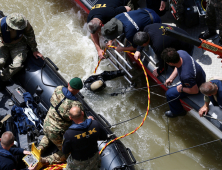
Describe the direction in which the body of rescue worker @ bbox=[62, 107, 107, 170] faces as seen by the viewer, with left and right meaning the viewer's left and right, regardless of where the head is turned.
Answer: facing away from the viewer

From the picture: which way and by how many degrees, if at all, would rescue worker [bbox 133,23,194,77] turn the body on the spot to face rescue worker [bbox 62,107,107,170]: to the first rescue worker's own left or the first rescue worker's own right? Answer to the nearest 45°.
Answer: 0° — they already face them

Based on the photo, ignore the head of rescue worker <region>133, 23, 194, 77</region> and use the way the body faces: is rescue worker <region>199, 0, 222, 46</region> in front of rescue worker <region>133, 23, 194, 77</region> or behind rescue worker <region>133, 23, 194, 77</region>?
behind

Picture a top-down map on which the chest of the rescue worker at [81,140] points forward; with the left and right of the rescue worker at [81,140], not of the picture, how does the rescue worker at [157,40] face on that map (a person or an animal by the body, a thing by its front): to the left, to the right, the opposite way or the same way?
to the left

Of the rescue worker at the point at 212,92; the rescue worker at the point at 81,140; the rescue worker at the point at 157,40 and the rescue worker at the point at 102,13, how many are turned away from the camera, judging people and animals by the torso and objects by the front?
1

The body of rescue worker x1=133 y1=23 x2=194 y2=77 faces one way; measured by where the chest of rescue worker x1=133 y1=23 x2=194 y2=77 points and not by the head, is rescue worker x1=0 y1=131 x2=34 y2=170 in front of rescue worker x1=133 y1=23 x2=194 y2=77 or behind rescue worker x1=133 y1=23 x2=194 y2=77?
in front

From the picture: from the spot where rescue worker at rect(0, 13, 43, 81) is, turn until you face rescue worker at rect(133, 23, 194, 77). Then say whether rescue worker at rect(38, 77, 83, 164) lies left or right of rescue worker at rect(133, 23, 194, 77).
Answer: right

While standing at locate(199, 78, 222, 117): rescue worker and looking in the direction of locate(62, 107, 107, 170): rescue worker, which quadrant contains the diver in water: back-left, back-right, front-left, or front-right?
front-right

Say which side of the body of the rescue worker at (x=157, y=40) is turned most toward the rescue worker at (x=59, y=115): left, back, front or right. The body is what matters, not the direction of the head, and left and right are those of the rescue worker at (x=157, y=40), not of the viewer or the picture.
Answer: front

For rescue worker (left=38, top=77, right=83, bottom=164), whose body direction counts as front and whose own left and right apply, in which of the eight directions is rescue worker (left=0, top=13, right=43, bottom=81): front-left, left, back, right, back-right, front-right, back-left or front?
front-left

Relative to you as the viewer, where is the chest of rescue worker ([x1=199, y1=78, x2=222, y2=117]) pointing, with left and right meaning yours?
facing the viewer and to the left of the viewer

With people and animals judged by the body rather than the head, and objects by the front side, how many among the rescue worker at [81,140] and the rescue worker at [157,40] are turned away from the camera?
1

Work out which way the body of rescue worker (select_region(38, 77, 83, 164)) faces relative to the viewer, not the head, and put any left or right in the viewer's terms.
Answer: facing away from the viewer and to the right of the viewer

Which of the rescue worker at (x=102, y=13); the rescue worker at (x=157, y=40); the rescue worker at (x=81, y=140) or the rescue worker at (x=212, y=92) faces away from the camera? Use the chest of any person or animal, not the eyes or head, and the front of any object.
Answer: the rescue worker at (x=81, y=140)

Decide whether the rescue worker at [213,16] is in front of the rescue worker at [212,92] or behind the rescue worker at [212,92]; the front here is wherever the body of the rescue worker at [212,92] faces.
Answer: behind
